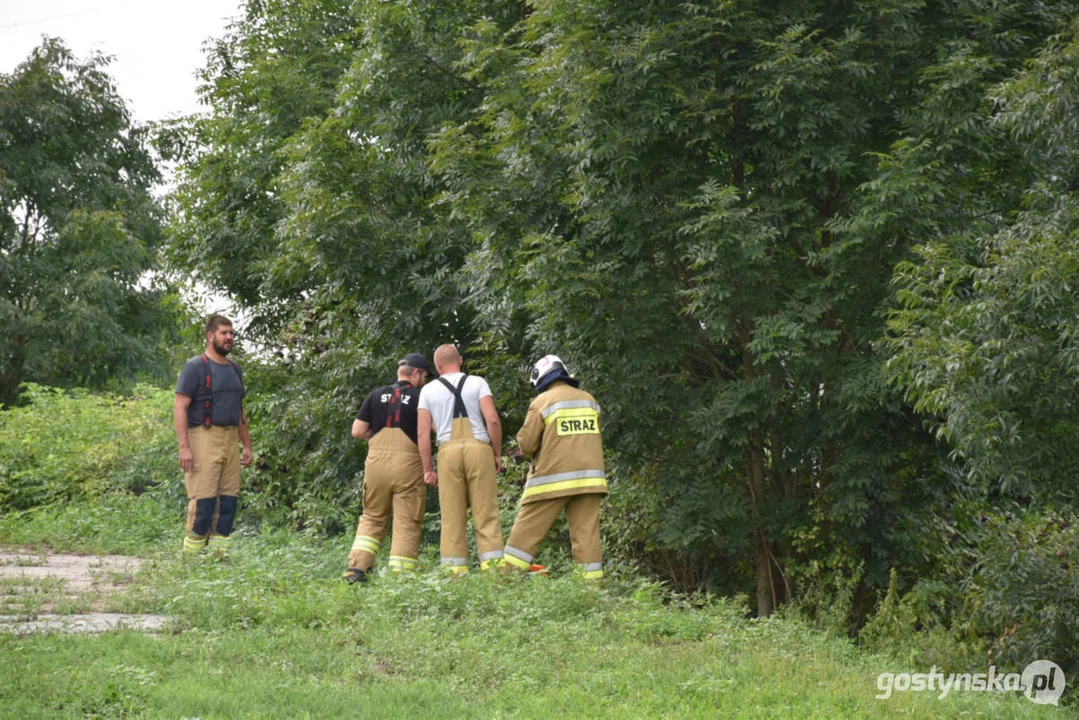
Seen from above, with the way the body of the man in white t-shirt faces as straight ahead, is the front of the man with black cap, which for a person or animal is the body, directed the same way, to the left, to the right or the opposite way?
the same way

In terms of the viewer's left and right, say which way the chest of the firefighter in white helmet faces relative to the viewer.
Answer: facing away from the viewer and to the left of the viewer

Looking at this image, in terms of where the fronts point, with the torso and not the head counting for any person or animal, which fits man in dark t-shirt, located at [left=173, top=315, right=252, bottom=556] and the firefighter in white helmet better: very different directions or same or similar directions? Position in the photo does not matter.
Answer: very different directions

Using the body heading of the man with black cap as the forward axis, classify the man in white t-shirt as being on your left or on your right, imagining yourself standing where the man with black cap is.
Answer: on your right

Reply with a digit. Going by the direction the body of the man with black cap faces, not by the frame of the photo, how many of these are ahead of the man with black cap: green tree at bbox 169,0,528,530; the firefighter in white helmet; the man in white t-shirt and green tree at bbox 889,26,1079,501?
1

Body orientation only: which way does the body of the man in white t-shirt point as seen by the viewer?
away from the camera

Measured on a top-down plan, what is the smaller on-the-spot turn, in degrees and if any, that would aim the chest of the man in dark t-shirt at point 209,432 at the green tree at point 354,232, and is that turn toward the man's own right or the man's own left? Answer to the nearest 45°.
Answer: approximately 90° to the man's own left

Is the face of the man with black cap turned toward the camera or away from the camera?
away from the camera

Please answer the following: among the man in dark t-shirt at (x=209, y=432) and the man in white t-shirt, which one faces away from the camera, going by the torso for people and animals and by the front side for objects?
the man in white t-shirt

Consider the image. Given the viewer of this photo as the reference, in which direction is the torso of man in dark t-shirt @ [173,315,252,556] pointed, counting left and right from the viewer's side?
facing the viewer and to the right of the viewer

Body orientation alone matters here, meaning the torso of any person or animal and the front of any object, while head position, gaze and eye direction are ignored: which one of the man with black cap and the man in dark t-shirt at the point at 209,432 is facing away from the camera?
the man with black cap

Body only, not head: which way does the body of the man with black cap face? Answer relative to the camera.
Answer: away from the camera

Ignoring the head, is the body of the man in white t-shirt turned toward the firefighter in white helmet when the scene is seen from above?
no

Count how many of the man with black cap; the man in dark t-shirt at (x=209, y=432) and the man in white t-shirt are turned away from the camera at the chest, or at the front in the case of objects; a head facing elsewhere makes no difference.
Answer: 2

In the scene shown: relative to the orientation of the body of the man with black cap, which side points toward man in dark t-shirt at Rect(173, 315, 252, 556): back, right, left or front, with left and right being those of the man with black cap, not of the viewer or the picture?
left

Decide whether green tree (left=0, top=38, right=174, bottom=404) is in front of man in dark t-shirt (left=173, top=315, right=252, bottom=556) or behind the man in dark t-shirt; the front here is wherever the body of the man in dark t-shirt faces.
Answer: behind

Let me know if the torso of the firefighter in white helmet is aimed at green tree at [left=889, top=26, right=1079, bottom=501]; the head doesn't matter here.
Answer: no

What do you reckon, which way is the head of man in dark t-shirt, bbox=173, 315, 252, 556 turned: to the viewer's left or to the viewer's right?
to the viewer's right

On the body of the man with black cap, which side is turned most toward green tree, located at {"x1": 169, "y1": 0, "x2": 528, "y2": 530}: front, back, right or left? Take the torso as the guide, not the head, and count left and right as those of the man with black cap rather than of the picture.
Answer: front

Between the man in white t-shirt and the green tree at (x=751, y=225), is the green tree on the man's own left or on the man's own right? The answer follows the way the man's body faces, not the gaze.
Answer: on the man's own right
